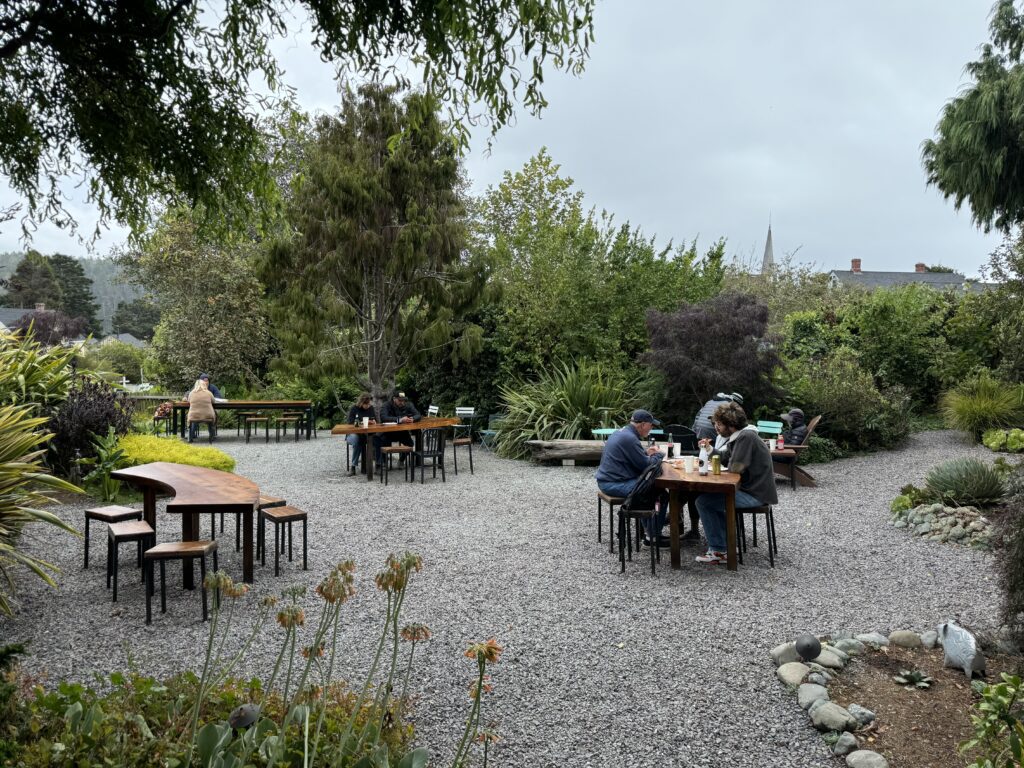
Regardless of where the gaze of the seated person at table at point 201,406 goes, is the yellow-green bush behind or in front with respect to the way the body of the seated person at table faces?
behind

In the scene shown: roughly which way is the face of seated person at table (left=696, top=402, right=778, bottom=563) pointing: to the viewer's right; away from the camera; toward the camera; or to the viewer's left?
to the viewer's left

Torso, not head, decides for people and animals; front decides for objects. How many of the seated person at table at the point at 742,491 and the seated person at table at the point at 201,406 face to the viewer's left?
1

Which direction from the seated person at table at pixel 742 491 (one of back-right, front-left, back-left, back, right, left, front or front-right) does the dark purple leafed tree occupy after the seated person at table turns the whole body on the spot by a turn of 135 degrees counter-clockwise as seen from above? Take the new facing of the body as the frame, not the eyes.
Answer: back-left

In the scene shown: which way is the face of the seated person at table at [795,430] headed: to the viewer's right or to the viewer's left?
to the viewer's left

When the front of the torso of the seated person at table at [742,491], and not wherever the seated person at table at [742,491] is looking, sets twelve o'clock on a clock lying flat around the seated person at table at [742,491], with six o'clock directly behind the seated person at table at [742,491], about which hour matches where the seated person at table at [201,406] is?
the seated person at table at [201,406] is roughly at 1 o'clock from the seated person at table at [742,491].

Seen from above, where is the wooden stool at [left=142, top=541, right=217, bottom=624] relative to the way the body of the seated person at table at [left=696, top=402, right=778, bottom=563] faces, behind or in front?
in front

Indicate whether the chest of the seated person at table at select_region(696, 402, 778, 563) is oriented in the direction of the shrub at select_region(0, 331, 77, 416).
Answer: yes

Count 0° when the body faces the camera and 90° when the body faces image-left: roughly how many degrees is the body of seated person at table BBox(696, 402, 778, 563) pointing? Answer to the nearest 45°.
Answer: approximately 90°

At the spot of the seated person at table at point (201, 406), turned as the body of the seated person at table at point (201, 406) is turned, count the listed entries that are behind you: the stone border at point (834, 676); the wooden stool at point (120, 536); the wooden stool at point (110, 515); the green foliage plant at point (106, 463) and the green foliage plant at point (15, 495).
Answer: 5

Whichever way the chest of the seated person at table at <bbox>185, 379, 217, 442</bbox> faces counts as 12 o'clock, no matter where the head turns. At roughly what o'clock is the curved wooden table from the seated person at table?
The curved wooden table is roughly at 6 o'clock from the seated person at table.

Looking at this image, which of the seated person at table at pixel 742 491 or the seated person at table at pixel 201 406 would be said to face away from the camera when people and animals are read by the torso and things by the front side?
the seated person at table at pixel 201 406

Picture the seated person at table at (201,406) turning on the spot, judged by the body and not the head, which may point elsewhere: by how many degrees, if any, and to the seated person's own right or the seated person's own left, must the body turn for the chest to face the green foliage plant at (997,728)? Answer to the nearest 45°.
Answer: approximately 180°

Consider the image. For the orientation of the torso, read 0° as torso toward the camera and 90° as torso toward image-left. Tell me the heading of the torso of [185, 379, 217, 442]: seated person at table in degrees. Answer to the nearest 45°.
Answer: approximately 180°

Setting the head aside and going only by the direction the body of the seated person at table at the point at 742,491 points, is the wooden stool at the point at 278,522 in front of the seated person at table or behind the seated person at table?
in front

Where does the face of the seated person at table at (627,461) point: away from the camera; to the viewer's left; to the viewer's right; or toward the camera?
to the viewer's right

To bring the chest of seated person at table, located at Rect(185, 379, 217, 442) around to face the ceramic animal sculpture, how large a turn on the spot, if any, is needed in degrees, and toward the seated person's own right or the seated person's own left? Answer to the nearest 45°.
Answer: approximately 180°
